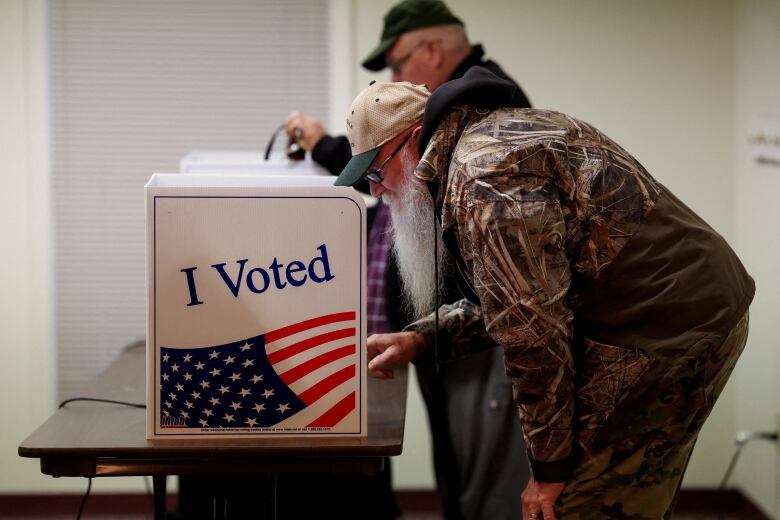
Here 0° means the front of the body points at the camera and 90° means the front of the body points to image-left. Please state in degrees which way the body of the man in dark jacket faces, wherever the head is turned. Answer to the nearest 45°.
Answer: approximately 90°

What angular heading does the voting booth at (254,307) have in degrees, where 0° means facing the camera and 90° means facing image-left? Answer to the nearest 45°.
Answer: approximately 270°

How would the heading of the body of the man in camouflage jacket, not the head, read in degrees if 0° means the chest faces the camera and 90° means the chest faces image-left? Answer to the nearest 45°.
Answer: approximately 90°

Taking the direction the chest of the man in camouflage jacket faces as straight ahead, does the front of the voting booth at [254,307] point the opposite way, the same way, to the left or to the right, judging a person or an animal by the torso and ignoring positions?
the opposite way

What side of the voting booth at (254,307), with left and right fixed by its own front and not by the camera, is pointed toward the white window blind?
left

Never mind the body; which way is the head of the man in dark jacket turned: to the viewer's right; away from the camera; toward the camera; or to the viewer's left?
to the viewer's left

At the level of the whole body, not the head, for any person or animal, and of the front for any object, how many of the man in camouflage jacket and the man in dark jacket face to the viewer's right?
0

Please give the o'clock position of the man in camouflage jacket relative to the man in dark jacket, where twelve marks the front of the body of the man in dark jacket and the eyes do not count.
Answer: The man in camouflage jacket is roughly at 9 o'clock from the man in dark jacket.

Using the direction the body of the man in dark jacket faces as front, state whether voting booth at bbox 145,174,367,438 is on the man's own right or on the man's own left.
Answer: on the man's own left

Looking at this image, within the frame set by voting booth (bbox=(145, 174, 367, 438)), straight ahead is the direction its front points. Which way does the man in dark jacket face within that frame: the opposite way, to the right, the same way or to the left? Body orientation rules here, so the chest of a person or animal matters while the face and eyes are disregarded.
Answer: the opposite way
